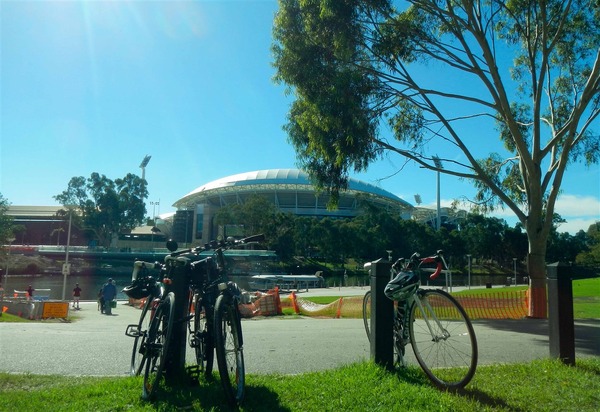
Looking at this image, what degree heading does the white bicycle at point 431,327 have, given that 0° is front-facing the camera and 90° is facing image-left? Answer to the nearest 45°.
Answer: approximately 315°

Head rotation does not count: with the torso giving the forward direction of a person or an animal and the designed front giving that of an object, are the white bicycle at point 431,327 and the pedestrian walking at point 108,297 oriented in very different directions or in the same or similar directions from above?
very different directions

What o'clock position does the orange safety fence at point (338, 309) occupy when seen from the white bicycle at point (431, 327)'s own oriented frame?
The orange safety fence is roughly at 7 o'clock from the white bicycle.

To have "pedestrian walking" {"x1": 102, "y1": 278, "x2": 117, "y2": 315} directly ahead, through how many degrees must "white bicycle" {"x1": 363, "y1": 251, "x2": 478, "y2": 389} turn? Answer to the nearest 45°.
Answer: approximately 180°

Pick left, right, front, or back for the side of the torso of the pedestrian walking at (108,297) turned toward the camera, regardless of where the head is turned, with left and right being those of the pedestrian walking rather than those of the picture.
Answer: back

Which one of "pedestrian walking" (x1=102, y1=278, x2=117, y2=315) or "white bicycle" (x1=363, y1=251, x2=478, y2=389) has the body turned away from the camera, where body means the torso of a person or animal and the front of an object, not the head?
the pedestrian walking

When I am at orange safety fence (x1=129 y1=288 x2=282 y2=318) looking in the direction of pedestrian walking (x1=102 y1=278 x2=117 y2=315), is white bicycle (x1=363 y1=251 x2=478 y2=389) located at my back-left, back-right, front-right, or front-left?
back-left

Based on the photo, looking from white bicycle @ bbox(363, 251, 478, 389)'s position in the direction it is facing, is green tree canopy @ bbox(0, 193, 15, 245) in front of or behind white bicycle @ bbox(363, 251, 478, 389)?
behind
